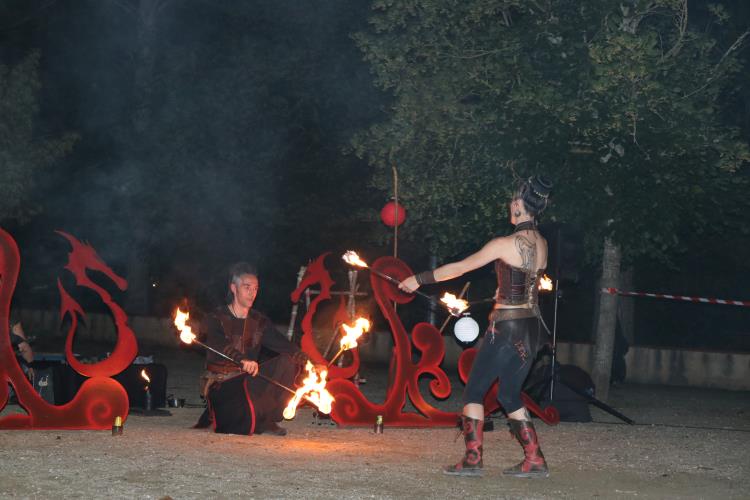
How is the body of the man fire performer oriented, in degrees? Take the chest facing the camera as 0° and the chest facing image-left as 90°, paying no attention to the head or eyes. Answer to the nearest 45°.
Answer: approximately 315°

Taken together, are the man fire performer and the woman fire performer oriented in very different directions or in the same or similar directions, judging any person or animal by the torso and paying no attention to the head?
very different directions

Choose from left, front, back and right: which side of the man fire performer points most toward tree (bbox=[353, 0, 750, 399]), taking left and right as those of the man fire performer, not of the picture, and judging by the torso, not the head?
left

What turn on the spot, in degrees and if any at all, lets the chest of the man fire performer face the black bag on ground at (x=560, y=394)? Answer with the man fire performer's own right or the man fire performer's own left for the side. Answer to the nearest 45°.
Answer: approximately 90° to the man fire performer's own left

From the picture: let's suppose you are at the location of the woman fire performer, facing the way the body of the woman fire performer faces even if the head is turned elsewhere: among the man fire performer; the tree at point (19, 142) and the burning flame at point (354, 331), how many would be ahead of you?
3

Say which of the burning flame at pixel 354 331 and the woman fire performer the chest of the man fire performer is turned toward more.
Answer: the woman fire performer

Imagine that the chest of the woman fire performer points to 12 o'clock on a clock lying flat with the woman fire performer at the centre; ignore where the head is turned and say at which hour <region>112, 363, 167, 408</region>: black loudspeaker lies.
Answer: The black loudspeaker is roughly at 12 o'clock from the woman fire performer.

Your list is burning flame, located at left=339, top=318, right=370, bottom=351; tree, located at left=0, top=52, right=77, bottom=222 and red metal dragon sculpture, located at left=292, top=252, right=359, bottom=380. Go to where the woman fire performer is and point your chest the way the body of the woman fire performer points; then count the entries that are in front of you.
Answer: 3

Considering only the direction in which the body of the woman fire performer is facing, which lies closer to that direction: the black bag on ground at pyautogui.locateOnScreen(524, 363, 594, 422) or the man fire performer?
the man fire performer

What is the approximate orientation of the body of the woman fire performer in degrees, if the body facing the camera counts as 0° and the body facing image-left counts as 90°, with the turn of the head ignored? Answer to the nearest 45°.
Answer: approximately 135°
